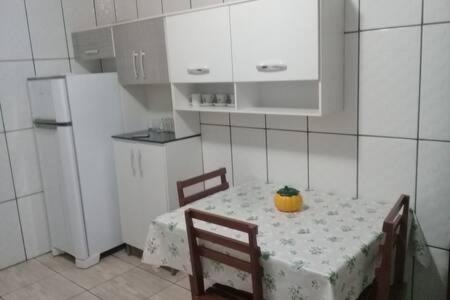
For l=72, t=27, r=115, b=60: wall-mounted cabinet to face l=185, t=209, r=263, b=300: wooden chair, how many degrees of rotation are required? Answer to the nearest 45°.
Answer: approximately 45° to its left

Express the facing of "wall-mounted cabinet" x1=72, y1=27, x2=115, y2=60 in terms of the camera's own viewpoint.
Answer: facing the viewer and to the left of the viewer

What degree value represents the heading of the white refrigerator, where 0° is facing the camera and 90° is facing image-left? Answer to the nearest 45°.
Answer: approximately 45°

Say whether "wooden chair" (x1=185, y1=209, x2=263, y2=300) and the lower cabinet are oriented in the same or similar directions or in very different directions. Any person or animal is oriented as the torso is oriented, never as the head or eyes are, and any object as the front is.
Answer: very different directions

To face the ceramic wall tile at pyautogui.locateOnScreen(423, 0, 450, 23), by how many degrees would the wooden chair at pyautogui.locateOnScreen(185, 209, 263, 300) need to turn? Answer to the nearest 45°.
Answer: approximately 45° to its right

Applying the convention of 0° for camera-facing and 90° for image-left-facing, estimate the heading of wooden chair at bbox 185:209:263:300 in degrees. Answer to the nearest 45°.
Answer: approximately 225°

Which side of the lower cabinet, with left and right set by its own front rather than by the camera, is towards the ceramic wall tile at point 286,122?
left

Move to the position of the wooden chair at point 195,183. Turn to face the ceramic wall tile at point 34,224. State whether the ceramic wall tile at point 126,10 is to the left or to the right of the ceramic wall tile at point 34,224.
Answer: right

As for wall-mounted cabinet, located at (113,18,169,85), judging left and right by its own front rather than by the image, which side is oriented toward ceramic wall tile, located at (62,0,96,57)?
right

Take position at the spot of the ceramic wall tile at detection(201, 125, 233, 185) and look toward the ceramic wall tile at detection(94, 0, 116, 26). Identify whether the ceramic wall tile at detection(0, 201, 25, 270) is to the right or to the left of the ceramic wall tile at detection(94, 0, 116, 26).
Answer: left

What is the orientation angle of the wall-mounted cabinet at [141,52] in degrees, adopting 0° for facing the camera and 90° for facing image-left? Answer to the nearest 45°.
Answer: approximately 45°

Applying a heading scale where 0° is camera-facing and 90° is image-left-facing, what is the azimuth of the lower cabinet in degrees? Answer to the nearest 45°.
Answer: approximately 45°
